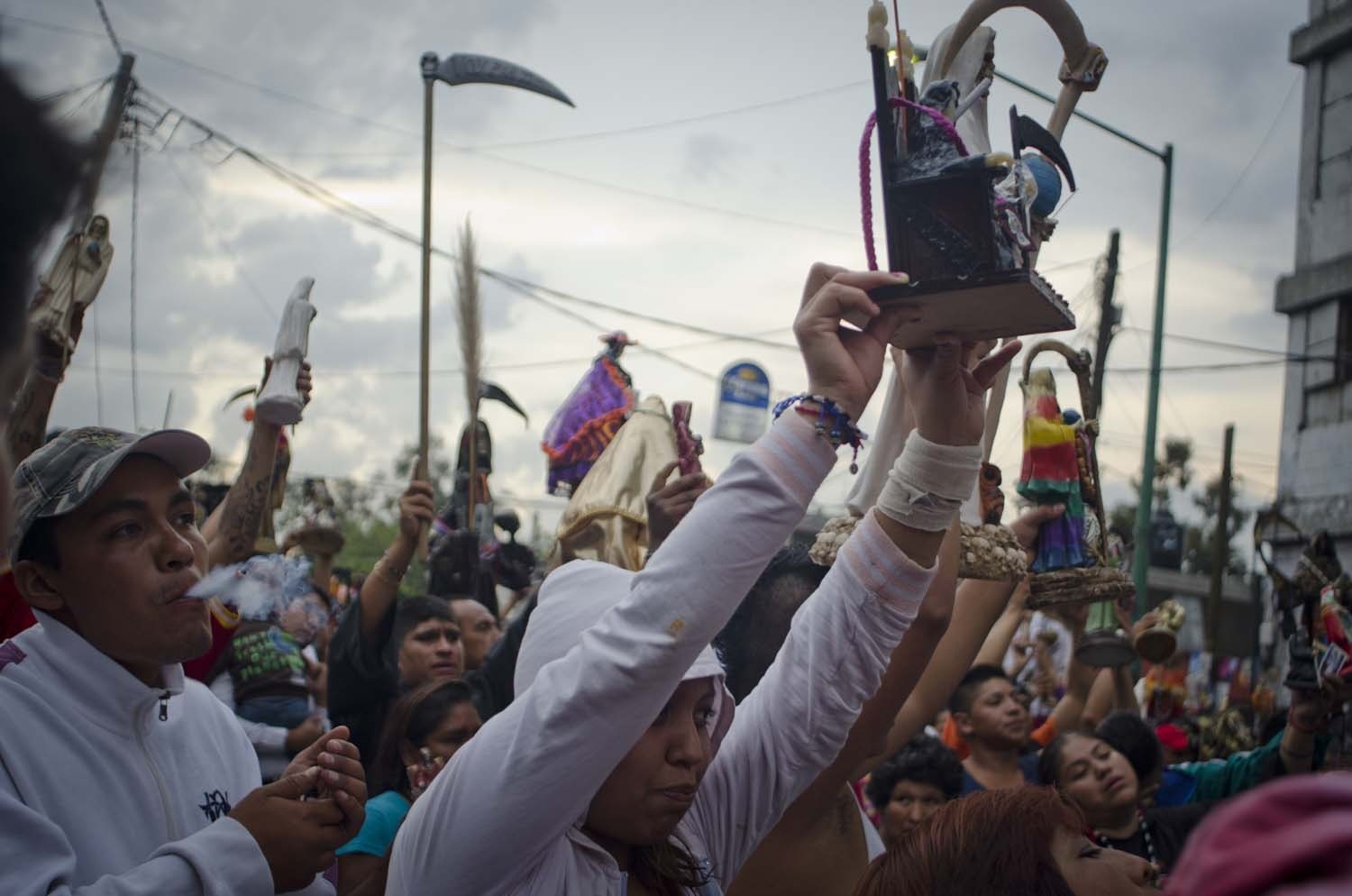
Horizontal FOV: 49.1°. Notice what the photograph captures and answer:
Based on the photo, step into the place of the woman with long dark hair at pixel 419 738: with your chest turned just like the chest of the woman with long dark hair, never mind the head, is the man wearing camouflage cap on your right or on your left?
on your right

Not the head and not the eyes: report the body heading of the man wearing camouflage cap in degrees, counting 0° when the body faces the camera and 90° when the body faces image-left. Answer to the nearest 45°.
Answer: approximately 315°

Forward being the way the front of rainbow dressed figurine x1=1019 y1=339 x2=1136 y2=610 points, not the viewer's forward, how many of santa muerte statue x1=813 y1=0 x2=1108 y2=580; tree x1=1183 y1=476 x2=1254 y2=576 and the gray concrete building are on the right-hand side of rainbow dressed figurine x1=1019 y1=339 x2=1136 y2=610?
1

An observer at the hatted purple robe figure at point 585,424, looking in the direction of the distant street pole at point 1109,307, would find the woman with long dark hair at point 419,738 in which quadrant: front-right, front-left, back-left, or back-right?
back-right

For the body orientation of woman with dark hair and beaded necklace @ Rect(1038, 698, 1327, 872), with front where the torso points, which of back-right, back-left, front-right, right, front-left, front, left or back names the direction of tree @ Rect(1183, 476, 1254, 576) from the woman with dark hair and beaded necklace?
back-left

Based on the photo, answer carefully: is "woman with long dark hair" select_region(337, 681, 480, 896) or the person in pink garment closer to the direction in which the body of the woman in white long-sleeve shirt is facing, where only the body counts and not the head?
the person in pink garment

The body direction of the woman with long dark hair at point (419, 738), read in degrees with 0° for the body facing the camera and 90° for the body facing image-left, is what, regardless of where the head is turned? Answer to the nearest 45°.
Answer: approximately 315°
